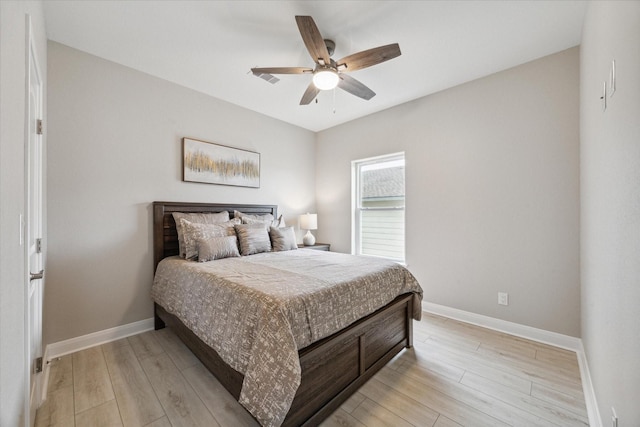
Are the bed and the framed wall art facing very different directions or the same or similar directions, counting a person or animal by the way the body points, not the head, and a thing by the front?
same or similar directions

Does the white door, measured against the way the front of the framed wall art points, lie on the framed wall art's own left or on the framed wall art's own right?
on the framed wall art's own right

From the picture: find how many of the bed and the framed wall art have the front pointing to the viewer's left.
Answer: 0

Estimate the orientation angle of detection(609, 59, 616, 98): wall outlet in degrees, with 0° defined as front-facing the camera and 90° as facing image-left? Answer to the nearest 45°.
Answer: approximately 90°

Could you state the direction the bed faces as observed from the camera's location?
facing the viewer and to the right of the viewer

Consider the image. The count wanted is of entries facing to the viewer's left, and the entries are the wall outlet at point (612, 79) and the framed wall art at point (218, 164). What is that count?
1

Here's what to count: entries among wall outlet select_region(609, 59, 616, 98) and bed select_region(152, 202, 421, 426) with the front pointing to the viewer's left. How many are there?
1

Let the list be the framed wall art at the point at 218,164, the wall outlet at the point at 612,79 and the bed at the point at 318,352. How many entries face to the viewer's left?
1

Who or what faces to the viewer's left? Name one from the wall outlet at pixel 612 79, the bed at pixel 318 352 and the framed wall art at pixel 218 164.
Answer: the wall outlet

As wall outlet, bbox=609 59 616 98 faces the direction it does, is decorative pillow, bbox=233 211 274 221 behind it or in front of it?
in front

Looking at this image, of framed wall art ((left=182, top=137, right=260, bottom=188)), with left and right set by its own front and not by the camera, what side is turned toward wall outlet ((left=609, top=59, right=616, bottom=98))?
front

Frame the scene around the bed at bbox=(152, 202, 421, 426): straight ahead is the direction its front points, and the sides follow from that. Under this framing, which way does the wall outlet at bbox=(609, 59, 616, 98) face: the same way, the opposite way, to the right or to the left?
the opposite way
